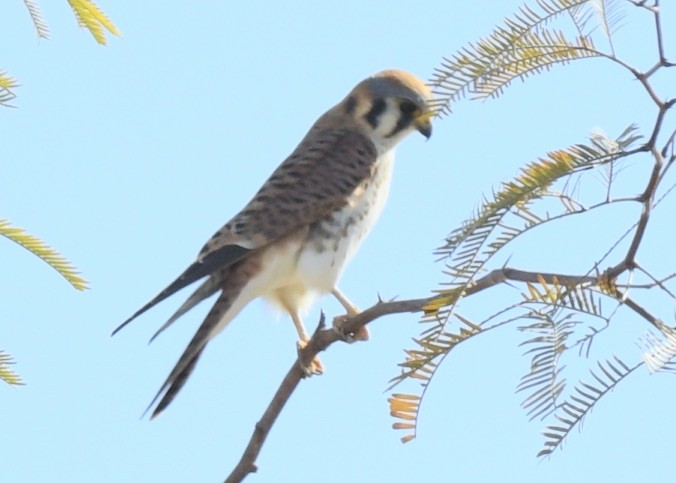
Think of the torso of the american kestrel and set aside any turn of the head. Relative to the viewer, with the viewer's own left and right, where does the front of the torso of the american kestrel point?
facing to the right of the viewer
